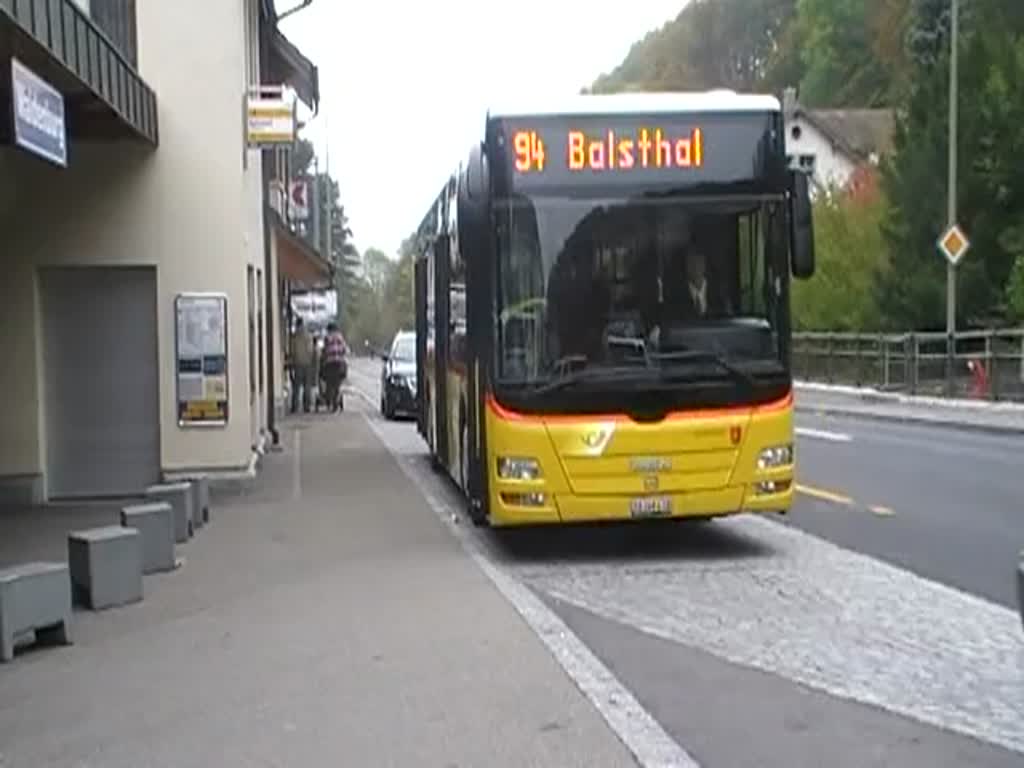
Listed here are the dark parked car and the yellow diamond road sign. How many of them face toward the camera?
2

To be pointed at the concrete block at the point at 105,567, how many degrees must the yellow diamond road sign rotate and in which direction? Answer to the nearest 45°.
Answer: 0° — it already faces it

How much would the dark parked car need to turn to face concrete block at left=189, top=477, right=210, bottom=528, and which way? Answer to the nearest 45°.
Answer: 0° — it already faces it

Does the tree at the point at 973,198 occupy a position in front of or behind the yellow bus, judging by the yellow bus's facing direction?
behind

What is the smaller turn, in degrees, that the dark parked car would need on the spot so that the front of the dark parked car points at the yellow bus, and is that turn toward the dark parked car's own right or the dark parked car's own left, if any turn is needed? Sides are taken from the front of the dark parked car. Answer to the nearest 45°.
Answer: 0° — it already faces it

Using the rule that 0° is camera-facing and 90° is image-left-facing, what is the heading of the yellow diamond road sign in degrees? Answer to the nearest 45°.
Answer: approximately 0°

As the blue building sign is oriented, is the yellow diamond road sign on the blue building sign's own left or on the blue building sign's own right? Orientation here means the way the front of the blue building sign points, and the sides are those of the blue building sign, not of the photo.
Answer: on the blue building sign's own left

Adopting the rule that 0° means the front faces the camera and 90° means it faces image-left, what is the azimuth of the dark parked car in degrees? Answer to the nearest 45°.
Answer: approximately 0°

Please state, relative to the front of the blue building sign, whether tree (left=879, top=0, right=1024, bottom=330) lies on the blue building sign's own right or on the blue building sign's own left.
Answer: on the blue building sign's own left
